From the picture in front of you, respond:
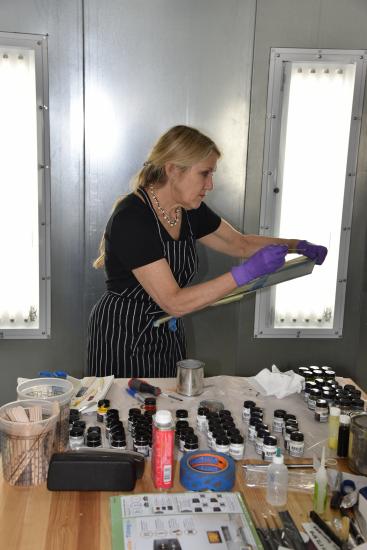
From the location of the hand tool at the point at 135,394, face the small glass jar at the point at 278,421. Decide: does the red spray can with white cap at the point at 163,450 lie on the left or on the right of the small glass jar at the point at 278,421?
right

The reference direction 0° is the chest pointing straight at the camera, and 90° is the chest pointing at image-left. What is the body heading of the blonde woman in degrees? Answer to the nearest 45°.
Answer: approximately 315°

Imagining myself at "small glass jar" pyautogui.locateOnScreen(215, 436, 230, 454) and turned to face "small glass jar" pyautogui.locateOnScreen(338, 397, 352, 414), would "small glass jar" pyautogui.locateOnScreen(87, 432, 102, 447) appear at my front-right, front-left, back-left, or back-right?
back-left

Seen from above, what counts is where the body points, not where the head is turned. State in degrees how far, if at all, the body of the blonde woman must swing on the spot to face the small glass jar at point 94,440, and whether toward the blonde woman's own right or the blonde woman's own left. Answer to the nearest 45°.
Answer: approximately 45° to the blonde woman's own right

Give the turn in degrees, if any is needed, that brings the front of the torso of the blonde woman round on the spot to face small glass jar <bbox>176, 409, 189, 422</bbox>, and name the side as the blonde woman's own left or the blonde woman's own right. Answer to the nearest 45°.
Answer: approximately 45° to the blonde woman's own right

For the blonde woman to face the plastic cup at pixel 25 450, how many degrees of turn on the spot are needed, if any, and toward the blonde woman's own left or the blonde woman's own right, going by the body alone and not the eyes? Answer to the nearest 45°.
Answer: approximately 45° to the blonde woman's own right

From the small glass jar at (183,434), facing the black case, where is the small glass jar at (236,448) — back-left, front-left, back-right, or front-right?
back-left

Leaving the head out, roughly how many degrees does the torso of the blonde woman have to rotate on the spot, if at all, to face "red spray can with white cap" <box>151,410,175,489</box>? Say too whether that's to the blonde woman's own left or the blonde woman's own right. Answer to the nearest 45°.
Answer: approximately 45° to the blonde woman's own right

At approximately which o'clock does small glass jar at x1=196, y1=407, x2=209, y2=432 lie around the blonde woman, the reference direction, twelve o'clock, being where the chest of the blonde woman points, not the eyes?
The small glass jar is roughly at 1 o'clock from the blonde woman.
